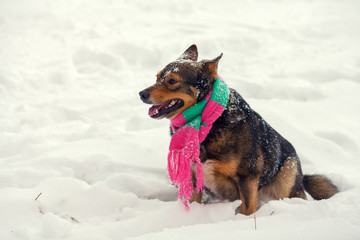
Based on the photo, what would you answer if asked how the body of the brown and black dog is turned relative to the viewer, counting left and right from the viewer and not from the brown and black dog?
facing the viewer and to the left of the viewer
